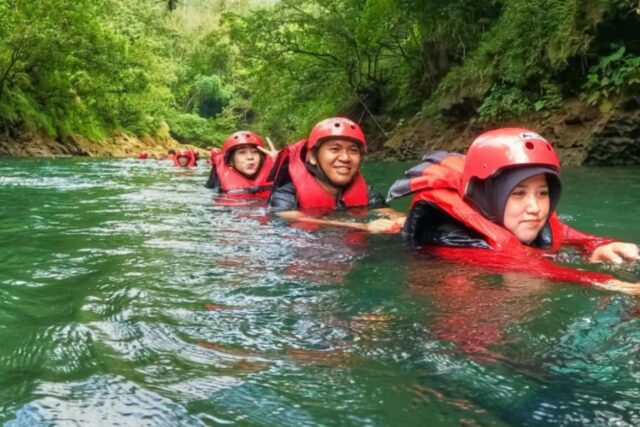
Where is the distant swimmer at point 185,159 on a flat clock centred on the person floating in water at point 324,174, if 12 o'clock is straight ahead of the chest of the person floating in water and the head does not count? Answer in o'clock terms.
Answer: The distant swimmer is roughly at 7 o'clock from the person floating in water.

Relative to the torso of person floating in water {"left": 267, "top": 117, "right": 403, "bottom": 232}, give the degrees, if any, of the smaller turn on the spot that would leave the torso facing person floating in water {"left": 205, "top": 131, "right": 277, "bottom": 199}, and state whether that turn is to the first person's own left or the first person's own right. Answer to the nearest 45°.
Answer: approximately 180°

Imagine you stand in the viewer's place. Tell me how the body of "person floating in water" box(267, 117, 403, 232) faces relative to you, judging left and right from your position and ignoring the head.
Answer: facing the viewer and to the right of the viewer

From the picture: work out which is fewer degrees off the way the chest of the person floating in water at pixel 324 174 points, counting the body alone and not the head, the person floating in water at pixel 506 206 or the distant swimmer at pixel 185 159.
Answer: the person floating in water
